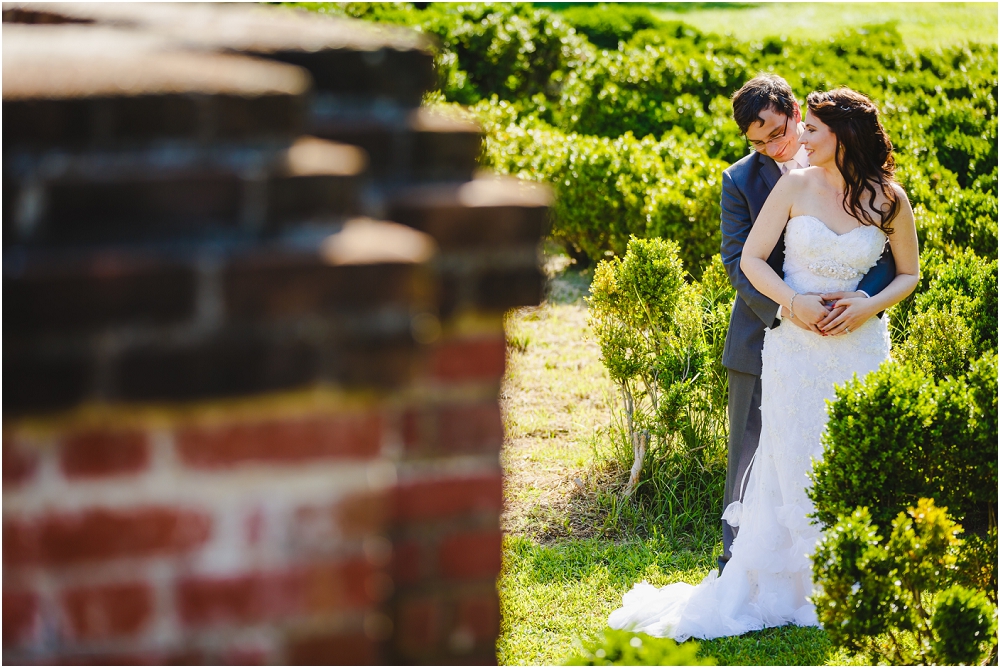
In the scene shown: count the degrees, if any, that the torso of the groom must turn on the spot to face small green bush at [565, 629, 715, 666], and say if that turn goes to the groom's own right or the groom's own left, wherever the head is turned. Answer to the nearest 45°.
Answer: approximately 45° to the groom's own right

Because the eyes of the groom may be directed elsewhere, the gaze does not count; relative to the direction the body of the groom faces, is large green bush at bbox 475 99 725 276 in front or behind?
behind

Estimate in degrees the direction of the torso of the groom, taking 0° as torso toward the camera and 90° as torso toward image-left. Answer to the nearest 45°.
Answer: approximately 315°

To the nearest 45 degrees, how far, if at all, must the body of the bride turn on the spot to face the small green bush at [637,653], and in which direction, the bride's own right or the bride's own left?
0° — they already face it

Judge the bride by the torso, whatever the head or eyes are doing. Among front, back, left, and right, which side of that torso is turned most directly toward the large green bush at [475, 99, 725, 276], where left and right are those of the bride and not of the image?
back

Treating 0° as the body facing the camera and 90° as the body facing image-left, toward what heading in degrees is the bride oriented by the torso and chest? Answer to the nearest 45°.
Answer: approximately 0°

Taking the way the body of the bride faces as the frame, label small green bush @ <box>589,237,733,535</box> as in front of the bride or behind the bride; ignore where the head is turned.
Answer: behind
